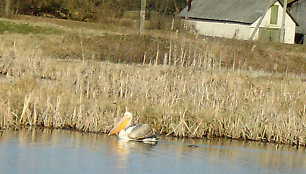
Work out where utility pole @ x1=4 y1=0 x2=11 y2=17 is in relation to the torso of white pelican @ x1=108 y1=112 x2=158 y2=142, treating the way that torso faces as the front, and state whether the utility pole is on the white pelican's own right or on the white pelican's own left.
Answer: on the white pelican's own right

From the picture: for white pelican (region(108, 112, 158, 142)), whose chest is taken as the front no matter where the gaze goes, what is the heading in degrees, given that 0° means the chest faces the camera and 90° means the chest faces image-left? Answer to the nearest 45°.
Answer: approximately 90°
